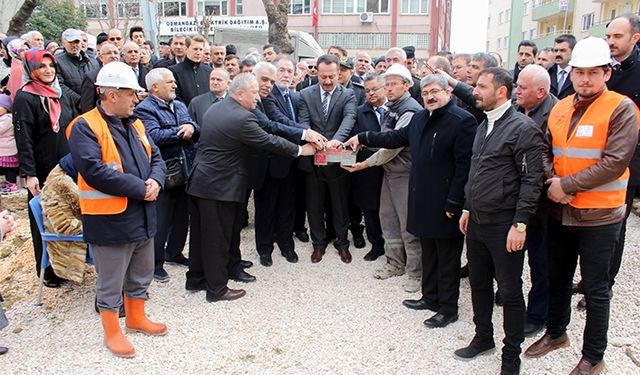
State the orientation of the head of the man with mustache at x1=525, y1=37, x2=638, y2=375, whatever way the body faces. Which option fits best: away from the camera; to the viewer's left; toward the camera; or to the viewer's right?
toward the camera

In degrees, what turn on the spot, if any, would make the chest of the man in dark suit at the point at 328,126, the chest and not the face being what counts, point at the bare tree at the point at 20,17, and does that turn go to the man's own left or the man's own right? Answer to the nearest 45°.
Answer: approximately 135° to the man's own right

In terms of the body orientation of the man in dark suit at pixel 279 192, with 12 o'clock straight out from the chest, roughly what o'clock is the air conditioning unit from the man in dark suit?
The air conditioning unit is roughly at 8 o'clock from the man in dark suit.

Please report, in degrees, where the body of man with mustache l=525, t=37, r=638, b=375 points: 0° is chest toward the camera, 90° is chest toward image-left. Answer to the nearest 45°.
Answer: approximately 45°

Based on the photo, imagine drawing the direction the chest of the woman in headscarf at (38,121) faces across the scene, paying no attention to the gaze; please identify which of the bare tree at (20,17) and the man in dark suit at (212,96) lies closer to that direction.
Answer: the man in dark suit

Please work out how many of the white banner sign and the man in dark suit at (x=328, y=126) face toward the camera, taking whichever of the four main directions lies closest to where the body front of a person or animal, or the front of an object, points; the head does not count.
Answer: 2

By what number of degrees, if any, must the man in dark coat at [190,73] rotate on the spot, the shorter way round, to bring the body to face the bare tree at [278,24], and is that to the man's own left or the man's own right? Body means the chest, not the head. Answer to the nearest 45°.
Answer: approximately 135° to the man's own left

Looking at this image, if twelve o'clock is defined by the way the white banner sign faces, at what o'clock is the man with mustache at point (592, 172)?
The man with mustache is roughly at 12 o'clock from the white banner sign.

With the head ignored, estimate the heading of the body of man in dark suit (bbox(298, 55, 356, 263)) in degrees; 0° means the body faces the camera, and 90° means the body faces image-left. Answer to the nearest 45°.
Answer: approximately 0°

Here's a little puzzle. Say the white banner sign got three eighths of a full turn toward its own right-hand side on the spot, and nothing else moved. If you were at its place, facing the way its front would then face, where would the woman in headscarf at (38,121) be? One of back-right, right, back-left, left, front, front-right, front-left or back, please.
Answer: back-left

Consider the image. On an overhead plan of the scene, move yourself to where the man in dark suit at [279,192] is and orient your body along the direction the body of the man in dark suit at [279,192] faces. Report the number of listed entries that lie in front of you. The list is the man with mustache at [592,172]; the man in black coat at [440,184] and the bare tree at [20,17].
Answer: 2

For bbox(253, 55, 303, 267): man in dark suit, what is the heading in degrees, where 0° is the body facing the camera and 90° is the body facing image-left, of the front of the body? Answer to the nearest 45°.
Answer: approximately 315°

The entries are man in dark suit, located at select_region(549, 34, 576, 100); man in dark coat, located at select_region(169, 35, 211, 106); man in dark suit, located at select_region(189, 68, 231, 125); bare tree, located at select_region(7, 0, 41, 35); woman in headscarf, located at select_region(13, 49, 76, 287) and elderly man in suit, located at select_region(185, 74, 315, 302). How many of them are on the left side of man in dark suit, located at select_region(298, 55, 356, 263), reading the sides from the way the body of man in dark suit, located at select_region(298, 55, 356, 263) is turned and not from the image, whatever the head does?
1

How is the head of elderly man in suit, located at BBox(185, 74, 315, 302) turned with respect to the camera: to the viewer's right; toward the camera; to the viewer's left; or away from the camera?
to the viewer's right

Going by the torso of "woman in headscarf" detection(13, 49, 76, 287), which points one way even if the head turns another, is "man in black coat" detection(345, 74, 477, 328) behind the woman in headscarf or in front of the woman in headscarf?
in front

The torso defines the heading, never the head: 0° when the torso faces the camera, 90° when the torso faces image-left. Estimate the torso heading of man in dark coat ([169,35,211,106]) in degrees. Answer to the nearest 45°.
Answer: approximately 315°

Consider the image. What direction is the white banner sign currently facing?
toward the camera

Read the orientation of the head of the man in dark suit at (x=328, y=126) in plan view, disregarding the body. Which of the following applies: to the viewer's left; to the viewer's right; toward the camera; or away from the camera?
toward the camera

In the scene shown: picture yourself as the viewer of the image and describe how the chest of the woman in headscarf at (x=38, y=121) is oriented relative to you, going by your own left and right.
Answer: facing the viewer and to the right of the viewer

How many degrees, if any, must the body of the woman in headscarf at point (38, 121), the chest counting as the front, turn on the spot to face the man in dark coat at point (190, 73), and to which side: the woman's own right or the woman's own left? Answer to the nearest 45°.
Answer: approximately 90° to the woman's own left
